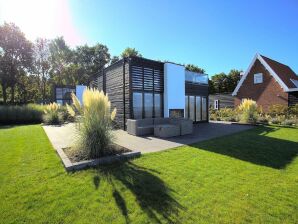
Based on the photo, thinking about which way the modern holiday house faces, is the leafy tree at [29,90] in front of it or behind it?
behind

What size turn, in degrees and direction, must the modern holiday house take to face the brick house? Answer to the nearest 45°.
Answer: approximately 90° to its left

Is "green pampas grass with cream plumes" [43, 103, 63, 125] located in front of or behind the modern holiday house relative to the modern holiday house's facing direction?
behind

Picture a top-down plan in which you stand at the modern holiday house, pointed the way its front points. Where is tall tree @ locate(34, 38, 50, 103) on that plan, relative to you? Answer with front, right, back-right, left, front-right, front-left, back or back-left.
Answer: back

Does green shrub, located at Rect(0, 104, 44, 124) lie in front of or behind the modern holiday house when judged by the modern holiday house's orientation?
behind

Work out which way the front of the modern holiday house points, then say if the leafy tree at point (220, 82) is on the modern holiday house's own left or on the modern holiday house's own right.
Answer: on the modern holiday house's own left

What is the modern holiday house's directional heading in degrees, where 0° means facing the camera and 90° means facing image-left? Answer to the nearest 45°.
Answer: approximately 315°

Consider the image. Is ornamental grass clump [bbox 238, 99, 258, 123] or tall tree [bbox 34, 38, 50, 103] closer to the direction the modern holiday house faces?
the ornamental grass clump

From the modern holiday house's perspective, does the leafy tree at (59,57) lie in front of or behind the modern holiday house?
behind

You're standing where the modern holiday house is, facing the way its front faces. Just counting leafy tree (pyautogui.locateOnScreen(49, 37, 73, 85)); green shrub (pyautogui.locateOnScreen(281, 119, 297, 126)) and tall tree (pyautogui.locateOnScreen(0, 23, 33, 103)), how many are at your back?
2

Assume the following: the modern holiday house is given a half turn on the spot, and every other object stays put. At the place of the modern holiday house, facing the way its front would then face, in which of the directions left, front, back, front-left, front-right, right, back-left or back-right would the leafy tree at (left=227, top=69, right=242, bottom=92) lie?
right

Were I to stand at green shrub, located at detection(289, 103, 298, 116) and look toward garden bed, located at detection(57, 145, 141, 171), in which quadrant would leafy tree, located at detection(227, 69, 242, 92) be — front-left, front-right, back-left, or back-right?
back-right

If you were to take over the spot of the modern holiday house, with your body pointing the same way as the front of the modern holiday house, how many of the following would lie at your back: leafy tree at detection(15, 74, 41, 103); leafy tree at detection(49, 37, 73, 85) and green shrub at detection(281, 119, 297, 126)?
2

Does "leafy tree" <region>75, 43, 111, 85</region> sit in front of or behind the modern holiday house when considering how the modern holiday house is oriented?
behind
